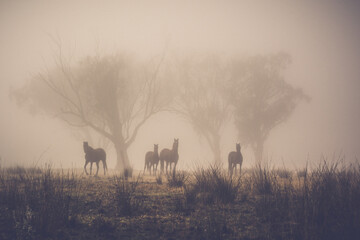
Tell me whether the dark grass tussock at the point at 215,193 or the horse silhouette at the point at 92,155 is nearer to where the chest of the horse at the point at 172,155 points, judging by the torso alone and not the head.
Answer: the dark grass tussock

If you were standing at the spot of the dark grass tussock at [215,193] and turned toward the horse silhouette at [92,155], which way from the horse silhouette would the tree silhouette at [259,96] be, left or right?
right

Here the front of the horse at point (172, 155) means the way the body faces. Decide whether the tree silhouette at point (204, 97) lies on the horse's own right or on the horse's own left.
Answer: on the horse's own left

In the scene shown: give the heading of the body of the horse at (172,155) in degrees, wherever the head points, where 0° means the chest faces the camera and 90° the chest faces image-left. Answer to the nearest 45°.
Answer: approximately 315°

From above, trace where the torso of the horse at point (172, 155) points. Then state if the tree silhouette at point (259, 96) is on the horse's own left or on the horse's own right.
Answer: on the horse's own left

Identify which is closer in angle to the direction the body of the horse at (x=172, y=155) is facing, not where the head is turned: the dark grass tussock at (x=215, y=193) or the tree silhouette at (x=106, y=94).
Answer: the dark grass tussock

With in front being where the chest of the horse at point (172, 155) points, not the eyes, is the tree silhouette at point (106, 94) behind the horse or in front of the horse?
behind

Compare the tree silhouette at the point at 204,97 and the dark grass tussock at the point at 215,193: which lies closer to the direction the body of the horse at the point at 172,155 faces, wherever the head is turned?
the dark grass tussock
